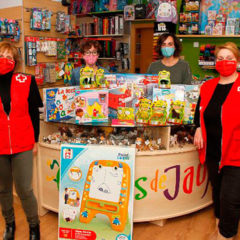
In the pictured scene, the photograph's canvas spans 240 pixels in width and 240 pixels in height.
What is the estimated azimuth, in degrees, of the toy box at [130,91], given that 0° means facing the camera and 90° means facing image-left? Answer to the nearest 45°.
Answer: approximately 0°

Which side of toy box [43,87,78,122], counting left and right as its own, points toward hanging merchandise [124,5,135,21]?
back

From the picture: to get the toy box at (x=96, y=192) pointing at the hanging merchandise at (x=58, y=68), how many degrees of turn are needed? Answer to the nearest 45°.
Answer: approximately 180°

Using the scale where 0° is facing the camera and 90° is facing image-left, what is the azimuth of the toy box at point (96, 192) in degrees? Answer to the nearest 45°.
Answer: approximately 0°

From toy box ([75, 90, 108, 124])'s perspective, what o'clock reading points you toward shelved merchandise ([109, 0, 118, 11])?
The shelved merchandise is roughly at 6 o'clock from the toy box.

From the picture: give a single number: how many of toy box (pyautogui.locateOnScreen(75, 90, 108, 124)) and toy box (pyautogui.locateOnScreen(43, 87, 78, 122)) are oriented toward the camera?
2
